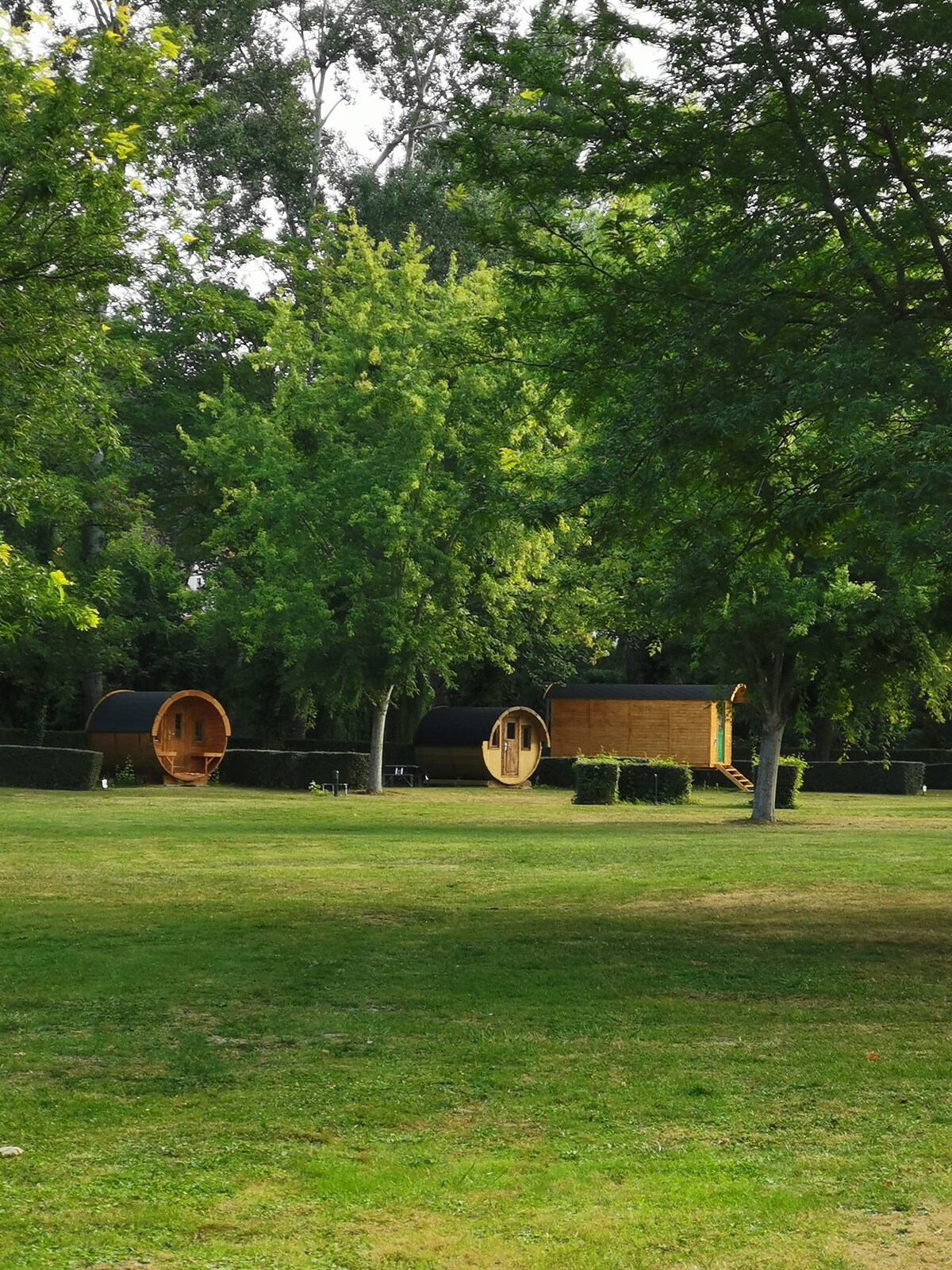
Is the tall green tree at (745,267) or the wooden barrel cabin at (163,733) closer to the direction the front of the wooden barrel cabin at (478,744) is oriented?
the tall green tree

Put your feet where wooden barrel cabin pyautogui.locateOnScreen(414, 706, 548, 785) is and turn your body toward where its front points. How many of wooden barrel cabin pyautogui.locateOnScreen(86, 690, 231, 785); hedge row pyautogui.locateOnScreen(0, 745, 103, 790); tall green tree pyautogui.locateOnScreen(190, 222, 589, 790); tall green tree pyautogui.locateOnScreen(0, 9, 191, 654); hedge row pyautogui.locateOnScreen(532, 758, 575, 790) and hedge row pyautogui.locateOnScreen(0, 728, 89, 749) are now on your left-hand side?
1

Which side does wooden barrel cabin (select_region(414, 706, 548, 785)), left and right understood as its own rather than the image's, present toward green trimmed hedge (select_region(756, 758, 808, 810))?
front

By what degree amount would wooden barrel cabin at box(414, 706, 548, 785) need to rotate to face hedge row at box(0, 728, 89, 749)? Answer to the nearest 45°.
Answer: approximately 135° to its right

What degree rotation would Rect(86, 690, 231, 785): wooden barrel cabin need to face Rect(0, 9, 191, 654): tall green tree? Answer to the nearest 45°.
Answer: approximately 45° to its right

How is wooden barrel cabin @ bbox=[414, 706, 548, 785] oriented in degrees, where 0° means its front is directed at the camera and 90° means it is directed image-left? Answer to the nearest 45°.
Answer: approximately 315°

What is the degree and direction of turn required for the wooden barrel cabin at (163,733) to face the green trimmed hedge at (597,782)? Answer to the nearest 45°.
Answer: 0° — it already faces it

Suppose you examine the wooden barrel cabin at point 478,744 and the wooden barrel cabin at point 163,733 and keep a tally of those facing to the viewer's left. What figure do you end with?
0

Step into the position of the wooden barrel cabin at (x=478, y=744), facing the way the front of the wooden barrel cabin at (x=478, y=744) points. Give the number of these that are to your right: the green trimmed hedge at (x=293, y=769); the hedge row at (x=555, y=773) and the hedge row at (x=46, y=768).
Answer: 2

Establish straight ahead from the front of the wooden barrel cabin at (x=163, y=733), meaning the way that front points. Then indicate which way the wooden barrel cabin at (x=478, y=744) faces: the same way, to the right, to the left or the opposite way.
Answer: the same way

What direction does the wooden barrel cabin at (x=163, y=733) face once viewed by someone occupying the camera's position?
facing the viewer and to the right of the viewer

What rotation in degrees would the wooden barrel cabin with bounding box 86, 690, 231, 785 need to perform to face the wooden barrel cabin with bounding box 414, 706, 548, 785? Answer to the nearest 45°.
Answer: approximately 45° to its left

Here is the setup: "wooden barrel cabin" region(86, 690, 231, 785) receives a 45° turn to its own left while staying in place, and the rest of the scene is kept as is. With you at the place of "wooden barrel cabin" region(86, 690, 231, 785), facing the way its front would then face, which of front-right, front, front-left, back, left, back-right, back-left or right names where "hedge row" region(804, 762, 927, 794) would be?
front

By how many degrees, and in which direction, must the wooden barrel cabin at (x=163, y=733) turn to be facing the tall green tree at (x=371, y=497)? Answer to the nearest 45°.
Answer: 0° — it already faces it

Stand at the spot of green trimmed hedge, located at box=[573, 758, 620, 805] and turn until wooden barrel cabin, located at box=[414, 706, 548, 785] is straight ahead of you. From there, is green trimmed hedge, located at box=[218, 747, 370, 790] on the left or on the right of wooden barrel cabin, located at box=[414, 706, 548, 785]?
left
